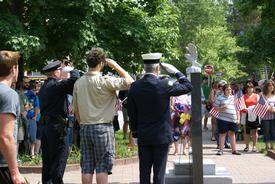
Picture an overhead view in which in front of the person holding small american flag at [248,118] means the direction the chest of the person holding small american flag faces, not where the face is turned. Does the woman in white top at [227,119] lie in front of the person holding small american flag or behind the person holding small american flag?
in front

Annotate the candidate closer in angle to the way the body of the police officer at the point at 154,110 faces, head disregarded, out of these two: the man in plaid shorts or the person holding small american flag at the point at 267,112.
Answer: the person holding small american flag

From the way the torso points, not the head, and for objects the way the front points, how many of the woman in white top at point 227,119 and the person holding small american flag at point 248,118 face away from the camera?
0

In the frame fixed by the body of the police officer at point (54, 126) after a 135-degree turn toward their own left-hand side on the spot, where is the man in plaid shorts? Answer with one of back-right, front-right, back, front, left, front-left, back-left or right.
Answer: back-left

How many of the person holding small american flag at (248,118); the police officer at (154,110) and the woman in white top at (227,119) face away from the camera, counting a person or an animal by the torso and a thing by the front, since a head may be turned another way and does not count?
1

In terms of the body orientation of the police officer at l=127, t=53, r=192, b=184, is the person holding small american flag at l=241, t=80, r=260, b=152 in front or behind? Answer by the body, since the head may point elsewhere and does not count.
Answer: in front

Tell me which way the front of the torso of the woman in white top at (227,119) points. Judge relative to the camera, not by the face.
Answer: toward the camera

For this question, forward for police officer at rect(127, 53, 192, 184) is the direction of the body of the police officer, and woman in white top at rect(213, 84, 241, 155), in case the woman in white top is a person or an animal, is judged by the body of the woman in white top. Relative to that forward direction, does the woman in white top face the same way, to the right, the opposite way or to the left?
the opposite way

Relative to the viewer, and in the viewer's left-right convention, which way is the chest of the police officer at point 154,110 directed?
facing away from the viewer

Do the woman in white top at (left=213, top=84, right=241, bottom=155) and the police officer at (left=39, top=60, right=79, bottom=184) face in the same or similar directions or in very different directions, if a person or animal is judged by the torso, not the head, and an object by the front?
very different directions

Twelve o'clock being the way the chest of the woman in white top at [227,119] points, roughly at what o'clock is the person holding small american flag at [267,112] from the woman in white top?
The person holding small american flag is roughly at 8 o'clock from the woman in white top.

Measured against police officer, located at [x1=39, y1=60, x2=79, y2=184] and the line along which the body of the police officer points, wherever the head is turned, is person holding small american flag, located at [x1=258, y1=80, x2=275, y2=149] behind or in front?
in front

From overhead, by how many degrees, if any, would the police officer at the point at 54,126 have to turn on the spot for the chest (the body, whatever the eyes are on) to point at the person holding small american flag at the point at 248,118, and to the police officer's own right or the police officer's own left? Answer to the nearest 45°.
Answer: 0° — they already face them

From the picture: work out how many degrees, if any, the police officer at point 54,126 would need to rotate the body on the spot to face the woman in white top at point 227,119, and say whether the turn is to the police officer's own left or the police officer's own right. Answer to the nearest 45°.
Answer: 0° — they already face them

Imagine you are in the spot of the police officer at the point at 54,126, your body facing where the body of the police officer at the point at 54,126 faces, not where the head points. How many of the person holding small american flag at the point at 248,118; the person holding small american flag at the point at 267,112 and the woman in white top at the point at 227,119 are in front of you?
3
